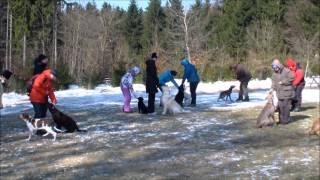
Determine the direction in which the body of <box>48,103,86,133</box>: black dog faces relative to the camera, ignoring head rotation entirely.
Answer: to the viewer's left

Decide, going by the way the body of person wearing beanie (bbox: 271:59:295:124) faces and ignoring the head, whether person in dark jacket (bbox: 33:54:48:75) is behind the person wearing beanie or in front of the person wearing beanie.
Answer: in front

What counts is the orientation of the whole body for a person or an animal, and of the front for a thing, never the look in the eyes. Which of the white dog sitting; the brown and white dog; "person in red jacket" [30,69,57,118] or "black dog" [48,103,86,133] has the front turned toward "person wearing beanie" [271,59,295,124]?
the person in red jacket

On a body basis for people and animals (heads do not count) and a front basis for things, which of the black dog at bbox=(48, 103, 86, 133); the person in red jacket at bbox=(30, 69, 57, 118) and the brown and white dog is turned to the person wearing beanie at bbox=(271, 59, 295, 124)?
the person in red jacket

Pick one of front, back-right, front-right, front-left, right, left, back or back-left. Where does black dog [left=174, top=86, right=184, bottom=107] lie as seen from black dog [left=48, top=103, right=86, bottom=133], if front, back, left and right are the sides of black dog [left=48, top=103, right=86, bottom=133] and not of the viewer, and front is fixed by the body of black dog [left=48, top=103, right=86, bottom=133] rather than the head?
back-right

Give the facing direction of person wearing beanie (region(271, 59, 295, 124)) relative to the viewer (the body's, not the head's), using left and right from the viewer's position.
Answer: facing the viewer and to the left of the viewer

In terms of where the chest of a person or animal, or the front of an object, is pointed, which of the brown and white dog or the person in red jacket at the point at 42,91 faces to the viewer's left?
the brown and white dog

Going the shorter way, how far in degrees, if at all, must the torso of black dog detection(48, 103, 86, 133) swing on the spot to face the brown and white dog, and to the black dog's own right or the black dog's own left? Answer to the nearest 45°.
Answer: approximately 45° to the black dog's own left

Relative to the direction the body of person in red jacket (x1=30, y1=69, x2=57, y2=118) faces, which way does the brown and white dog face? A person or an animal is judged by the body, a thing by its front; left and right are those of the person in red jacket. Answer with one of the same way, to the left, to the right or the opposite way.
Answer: the opposite way

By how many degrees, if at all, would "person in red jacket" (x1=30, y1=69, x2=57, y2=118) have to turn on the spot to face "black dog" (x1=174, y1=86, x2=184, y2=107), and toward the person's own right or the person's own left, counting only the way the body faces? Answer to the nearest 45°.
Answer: approximately 45° to the person's own left

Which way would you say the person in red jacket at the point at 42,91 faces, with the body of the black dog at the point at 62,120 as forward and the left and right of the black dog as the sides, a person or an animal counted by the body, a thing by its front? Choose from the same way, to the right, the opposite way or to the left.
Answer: the opposite way
